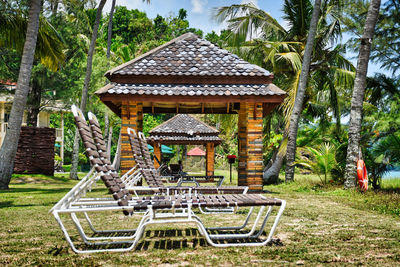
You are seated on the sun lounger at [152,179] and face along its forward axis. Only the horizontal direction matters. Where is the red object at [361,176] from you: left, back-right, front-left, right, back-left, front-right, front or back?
front-left

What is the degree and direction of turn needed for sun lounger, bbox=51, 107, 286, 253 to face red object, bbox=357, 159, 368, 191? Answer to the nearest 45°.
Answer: approximately 45° to its left

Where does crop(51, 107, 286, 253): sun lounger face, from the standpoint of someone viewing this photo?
facing to the right of the viewer

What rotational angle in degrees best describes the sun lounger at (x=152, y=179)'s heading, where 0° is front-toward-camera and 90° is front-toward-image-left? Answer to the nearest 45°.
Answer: approximately 270°

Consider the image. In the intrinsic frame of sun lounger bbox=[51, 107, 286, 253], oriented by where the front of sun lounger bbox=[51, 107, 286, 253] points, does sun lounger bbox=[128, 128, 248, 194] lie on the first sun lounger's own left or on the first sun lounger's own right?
on the first sun lounger's own left

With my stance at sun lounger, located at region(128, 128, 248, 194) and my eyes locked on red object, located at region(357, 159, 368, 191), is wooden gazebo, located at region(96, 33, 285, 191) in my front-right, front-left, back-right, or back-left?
front-left

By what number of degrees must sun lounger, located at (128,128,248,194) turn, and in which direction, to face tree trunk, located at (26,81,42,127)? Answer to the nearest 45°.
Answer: approximately 135° to its left

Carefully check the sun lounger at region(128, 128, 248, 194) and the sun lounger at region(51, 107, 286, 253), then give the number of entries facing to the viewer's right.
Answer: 2

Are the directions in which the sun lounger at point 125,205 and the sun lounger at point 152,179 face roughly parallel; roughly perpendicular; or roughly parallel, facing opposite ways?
roughly parallel

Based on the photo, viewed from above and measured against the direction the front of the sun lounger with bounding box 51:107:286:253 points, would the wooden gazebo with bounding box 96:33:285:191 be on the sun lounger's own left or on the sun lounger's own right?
on the sun lounger's own left

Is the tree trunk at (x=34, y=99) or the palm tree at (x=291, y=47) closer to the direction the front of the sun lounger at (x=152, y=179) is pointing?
the palm tree

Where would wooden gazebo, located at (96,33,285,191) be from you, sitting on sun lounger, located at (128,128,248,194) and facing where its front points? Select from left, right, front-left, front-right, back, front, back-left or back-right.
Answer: left

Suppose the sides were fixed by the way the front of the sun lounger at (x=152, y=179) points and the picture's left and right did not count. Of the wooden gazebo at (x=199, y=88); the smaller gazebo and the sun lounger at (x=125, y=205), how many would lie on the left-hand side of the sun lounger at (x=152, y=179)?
2

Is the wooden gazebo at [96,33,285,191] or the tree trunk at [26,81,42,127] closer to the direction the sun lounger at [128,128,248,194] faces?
the wooden gazebo

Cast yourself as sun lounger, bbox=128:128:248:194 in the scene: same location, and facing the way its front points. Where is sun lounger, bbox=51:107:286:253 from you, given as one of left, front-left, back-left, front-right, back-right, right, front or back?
right
